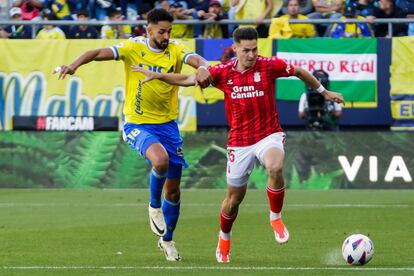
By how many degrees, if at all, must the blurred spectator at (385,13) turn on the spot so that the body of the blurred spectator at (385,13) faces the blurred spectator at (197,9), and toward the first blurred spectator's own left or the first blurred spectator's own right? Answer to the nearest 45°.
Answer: approximately 90° to the first blurred spectator's own right

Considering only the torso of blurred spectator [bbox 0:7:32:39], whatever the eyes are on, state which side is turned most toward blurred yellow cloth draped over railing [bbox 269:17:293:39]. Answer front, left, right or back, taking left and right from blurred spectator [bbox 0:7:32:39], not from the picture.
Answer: left

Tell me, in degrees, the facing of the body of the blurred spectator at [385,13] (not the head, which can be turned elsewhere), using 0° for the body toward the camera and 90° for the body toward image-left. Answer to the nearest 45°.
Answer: approximately 0°

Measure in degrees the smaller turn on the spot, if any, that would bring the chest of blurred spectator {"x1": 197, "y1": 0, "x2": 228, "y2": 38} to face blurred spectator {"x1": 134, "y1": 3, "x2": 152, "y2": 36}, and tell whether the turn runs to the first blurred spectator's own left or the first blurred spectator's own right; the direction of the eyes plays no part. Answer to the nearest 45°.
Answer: approximately 90° to the first blurred spectator's own right

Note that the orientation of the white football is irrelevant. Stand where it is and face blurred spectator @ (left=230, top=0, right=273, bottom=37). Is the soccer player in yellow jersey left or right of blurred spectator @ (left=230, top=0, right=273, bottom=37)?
left

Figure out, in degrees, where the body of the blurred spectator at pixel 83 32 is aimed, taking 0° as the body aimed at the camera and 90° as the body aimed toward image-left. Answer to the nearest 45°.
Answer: approximately 0°
